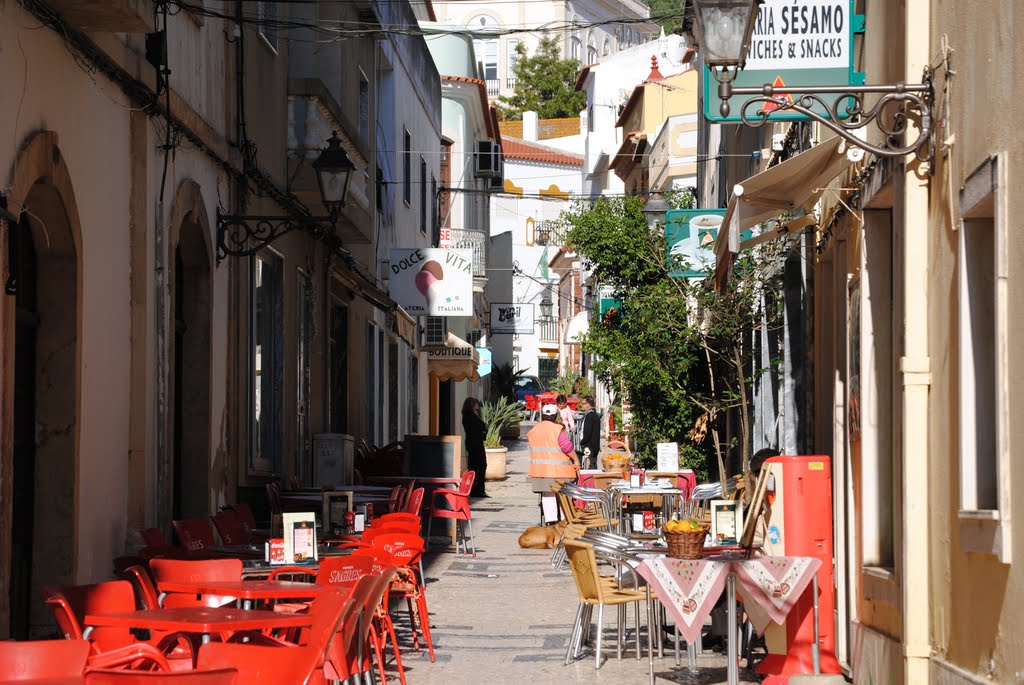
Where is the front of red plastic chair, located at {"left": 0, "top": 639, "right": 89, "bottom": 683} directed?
away from the camera

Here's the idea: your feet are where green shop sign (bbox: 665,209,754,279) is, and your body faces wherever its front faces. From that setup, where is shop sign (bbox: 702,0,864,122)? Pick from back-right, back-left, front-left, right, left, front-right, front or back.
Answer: front

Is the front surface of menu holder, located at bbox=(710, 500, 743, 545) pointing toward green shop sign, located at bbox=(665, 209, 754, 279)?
no

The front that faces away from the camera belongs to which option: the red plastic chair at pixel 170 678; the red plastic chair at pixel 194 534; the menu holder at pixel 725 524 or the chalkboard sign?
the red plastic chair at pixel 170 678

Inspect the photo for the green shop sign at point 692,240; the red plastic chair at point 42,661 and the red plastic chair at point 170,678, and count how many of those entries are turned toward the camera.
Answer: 1

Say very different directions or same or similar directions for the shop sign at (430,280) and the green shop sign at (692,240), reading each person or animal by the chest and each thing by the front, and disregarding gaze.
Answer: same or similar directions

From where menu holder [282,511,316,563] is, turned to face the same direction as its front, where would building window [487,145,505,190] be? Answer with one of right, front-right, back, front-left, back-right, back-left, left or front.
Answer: back

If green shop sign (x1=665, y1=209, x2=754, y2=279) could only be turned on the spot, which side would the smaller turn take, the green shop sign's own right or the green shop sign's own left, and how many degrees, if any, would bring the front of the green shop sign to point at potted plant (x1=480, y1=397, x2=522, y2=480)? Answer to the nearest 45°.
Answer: approximately 180°

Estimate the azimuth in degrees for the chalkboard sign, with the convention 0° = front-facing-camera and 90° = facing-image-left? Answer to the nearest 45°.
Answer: approximately 0°

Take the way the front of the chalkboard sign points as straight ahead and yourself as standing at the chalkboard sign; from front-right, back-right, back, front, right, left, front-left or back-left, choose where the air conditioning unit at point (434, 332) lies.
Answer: back

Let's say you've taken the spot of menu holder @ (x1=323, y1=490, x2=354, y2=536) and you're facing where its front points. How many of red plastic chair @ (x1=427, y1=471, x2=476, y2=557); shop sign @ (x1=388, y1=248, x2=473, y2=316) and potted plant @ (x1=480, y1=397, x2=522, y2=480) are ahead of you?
0

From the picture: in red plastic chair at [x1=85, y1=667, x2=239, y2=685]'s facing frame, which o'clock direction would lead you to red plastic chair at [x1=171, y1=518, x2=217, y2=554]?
red plastic chair at [x1=171, y1=518, x2=217, y2=554] is roughly at 12 o'clock from red plastic chair at [x1=85, y1=667, x2=239, y2=685].

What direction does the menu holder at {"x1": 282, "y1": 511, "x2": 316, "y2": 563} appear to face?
toward the camera

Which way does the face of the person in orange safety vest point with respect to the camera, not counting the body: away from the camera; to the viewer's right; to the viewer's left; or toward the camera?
away from the camera

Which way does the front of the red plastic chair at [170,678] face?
away from the camera

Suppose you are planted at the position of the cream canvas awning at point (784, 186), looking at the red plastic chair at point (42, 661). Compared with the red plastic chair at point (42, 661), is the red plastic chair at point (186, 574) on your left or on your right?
right

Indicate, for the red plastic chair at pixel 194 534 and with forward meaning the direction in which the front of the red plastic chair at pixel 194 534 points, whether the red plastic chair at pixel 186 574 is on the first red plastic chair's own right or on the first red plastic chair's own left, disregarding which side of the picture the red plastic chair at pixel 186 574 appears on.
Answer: on the first red plastic chair's own right

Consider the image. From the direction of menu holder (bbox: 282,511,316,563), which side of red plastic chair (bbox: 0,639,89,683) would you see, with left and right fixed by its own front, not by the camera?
front

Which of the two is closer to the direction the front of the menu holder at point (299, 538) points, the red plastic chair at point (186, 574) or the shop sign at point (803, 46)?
the red plastic chair

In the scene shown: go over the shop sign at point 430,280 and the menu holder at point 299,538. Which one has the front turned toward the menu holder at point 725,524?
the shop sign
